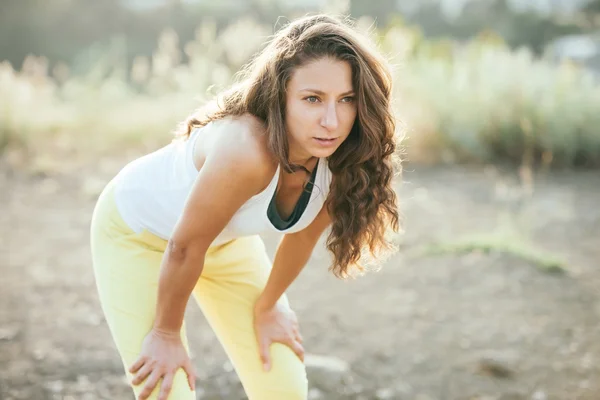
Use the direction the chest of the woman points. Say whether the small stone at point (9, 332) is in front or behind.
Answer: behind

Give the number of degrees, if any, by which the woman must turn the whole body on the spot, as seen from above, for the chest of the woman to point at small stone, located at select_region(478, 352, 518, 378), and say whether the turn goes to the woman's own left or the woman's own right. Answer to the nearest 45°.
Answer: approximately 90° to the woman's own left

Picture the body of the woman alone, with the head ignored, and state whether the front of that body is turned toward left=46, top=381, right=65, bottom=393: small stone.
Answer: no

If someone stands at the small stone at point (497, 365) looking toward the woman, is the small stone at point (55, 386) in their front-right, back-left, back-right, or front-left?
front-right

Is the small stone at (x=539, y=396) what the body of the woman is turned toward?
no

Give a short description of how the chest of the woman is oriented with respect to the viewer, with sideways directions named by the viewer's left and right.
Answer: facing the viewer and to the right of the viewer

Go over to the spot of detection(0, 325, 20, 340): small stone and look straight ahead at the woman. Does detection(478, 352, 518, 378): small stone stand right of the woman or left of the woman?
left
